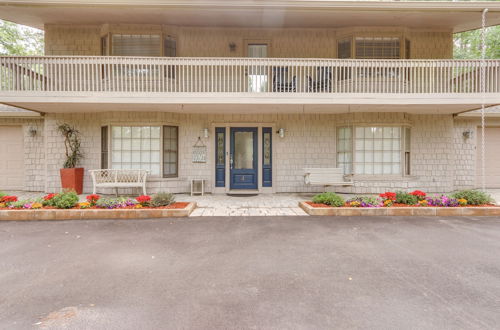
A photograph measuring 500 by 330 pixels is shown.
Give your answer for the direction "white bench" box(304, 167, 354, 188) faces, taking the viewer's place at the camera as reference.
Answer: facing the viewer

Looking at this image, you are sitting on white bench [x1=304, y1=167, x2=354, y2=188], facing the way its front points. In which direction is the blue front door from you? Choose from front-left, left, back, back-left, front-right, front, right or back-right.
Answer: right

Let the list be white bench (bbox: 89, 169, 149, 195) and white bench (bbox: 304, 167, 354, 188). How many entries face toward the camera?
2

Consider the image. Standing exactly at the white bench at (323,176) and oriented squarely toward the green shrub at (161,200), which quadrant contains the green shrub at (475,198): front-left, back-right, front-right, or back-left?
back-left

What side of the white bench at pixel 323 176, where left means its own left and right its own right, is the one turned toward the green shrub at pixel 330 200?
front

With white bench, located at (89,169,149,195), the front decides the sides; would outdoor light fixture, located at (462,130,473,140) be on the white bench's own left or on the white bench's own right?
on the white bench's own left

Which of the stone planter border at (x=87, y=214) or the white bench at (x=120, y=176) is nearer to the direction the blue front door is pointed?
the stone planter border

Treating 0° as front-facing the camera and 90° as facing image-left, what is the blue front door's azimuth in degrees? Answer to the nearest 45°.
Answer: approximately 0°

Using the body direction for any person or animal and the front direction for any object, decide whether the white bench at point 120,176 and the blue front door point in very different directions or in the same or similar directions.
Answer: same or similar directions

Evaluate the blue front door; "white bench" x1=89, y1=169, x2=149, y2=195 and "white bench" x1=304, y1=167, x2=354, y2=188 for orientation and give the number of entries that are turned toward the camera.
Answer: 3

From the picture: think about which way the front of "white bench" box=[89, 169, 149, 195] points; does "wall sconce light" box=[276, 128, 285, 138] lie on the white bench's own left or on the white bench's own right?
on the white bench's own left

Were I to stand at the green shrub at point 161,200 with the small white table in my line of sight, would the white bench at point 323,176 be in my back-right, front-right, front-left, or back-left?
front-right

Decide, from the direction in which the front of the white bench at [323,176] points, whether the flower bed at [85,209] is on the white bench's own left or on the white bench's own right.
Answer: on the white bench's own right

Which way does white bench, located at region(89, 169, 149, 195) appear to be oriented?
toward the camera
